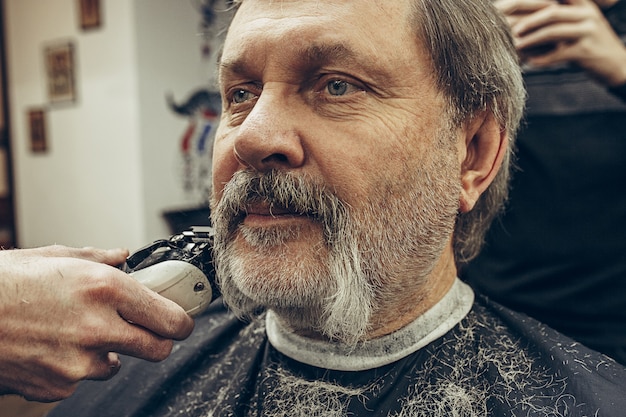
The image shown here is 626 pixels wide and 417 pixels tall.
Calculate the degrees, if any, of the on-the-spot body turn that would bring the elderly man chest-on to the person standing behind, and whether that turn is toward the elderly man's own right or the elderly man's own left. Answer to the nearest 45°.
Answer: approximately 180°

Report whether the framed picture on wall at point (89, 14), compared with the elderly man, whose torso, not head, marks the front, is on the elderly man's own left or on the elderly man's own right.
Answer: on the elderly man's own right

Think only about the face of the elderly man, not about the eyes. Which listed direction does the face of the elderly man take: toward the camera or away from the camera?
toward the camera

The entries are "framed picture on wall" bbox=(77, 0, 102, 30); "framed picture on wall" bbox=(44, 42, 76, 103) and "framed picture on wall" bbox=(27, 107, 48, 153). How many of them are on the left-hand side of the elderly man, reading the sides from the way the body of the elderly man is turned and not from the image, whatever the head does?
0

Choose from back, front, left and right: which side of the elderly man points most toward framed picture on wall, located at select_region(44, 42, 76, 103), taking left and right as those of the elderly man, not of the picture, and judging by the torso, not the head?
right

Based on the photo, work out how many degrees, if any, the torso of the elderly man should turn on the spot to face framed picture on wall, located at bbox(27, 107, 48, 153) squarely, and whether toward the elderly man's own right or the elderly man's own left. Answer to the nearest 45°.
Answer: approximately 90° to the elderly man's own right
